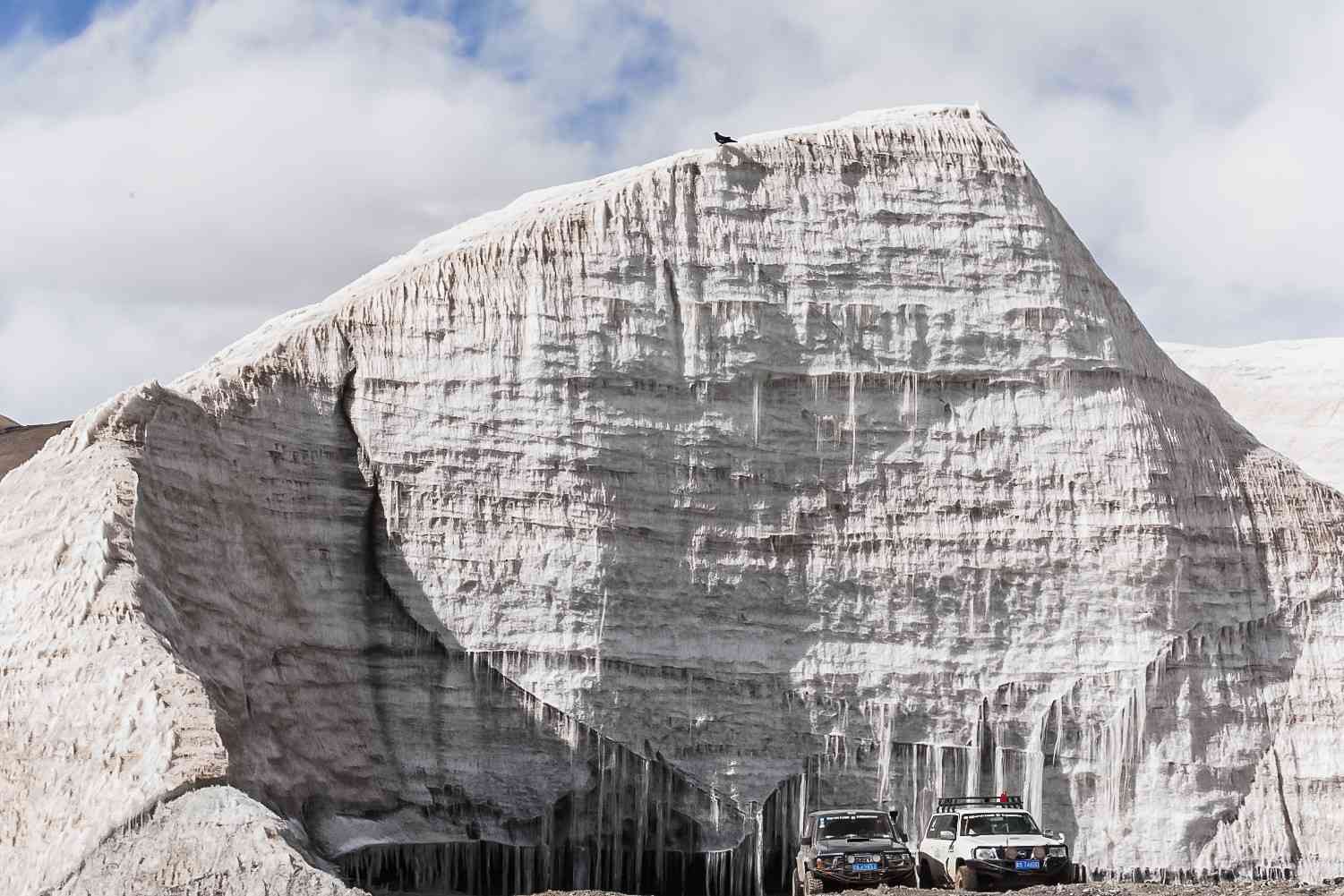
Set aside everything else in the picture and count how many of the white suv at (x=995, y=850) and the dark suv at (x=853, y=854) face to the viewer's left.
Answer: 0

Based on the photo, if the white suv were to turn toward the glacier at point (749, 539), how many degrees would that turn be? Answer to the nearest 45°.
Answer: approximately 180°

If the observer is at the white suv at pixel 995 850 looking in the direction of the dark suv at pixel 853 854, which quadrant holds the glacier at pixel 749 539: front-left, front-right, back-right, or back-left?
front-right

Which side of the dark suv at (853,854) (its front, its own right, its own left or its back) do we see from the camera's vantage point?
front

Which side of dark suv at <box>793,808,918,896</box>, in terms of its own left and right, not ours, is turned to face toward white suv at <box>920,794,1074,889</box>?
left

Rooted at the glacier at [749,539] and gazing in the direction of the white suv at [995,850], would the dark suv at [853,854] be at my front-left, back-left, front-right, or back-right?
front-right

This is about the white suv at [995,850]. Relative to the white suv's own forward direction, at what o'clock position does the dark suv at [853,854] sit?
The dark suv is roughly at 4 o'clock from the white suv.

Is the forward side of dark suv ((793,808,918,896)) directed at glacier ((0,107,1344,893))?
no
